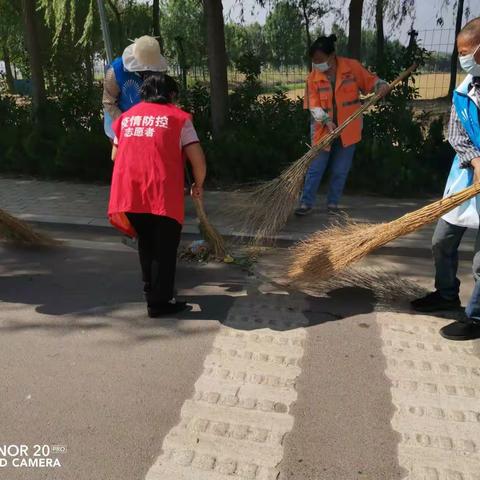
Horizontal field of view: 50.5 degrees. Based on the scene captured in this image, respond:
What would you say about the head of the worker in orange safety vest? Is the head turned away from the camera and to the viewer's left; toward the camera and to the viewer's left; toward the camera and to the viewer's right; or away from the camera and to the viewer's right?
toward the camera and to the viewer's left

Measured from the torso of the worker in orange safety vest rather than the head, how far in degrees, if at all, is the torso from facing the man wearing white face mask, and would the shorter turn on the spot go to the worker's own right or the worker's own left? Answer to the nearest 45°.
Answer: approximately 45° to the worker's own left

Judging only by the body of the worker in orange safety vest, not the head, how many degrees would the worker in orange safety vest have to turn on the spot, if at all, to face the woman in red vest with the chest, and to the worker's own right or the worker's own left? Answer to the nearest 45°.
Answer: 0° — they already face them

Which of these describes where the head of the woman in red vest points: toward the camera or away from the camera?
away from the camera

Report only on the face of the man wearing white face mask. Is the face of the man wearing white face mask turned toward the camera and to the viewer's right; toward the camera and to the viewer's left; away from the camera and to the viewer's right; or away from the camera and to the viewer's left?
toward the camera and to the viewer's left

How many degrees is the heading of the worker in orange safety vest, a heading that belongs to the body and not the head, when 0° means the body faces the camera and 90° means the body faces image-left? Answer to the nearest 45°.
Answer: approximately 45°
